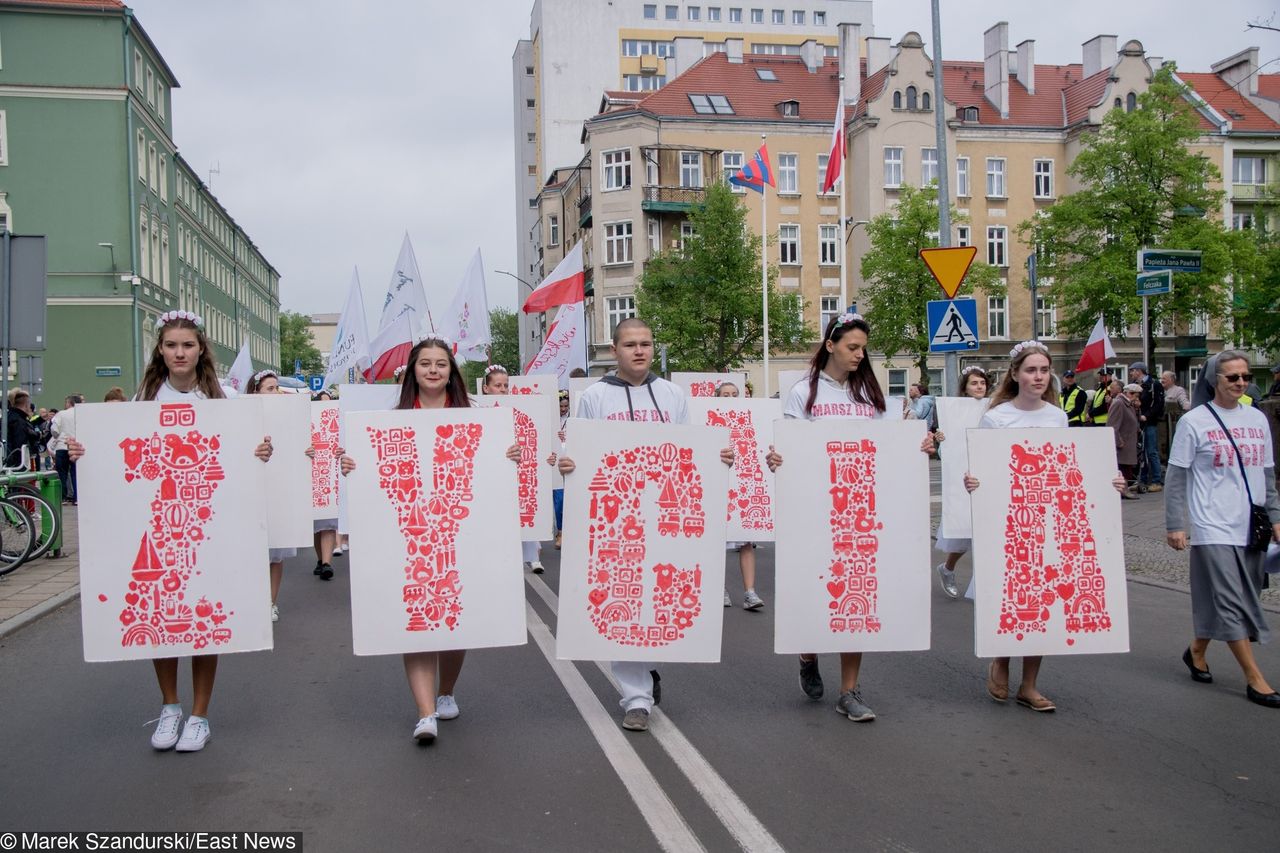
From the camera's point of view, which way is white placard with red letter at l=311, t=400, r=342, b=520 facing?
toward the camera

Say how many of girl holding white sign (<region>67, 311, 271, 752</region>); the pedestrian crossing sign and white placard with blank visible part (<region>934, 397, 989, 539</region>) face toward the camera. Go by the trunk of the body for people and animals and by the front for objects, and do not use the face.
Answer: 3

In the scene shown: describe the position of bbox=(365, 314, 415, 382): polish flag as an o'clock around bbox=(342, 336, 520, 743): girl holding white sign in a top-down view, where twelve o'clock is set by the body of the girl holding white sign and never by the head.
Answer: The polish flag is roughly at 6 o'clock from the girl holding white sign.

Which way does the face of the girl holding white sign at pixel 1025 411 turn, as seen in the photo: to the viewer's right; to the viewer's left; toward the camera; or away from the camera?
toward the camera

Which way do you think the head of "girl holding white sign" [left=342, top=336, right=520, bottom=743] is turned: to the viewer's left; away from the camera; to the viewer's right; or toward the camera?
toward the camera

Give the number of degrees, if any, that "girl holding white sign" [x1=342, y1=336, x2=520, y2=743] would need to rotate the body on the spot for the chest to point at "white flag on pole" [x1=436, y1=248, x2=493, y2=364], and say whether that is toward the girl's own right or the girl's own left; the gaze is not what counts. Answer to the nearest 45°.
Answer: approximately 180°

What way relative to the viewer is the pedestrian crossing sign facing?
toward the camera

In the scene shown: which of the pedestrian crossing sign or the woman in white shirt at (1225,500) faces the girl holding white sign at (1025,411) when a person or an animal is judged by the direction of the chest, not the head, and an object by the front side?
the pedestrian crossing sign

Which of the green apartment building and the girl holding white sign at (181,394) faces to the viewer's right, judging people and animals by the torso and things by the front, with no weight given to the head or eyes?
the green apartment building

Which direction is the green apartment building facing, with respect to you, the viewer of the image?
facing to the right of the viewer

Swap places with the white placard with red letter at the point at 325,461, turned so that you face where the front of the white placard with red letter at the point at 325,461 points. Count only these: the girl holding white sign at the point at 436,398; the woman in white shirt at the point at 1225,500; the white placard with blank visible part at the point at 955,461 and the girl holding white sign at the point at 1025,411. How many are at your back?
0

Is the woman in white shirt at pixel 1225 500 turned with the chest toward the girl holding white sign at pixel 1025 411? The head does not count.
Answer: no

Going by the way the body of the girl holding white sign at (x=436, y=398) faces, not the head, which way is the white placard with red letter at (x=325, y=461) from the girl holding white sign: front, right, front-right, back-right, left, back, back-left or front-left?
back

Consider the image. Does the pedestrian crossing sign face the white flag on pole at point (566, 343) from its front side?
no

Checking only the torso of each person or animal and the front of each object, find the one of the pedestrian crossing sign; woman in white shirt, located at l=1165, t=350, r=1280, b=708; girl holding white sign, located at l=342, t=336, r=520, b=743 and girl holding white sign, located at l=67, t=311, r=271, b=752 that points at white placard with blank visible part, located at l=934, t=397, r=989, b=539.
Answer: the pedestrian crossing sign

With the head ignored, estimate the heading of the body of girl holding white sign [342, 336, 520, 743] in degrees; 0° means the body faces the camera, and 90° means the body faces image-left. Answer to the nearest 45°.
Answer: approximately 0°

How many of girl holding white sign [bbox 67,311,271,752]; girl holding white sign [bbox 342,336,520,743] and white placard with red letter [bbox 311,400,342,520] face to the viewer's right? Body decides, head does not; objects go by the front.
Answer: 0

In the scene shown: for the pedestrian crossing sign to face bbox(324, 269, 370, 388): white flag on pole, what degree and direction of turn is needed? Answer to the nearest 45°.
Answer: approximately 90° to its right

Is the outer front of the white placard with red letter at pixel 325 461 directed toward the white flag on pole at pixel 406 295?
no

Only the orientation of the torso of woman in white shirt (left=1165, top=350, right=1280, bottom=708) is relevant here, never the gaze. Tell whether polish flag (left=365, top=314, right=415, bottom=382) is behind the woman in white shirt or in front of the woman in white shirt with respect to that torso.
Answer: behind

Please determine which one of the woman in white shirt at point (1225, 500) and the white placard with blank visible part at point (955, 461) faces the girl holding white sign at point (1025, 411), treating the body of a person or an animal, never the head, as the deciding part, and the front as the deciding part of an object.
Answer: the white placard with blank visible part

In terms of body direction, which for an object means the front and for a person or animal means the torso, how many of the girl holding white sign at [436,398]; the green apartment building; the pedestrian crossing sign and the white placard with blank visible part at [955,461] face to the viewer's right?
1
